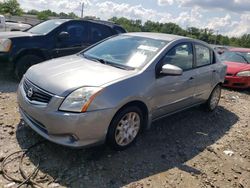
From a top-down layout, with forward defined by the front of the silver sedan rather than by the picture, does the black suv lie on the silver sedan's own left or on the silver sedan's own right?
on the silver sedan's own right

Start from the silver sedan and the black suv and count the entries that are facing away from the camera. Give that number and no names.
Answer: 0

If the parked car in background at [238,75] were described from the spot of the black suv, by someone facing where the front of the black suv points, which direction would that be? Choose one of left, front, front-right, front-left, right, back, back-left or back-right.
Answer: back-left

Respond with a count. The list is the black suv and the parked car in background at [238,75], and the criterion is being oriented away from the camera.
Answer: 0

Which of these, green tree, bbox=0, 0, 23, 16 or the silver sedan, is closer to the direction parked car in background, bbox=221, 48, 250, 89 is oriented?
the silver sedan

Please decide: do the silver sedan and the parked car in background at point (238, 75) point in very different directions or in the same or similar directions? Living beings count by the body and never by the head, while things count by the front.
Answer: same or similar directions

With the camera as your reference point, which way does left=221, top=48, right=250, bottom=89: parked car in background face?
facing the viewer and to the left of the viewer

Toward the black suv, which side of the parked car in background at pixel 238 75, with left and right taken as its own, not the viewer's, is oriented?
front

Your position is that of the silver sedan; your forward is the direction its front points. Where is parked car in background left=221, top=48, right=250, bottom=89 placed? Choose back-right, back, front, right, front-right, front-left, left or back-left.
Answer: back

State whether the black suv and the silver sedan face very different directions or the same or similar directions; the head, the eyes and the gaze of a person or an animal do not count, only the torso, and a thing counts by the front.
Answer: same or similar directions

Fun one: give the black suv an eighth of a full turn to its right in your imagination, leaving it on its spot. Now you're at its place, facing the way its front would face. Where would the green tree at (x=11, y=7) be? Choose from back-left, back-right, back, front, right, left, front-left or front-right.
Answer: right

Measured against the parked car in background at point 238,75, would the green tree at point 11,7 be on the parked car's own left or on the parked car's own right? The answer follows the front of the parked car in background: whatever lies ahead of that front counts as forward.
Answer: on the parked car's own right

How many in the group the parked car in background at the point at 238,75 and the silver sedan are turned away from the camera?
0
